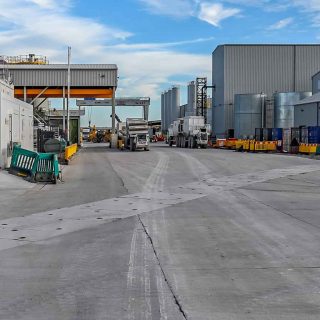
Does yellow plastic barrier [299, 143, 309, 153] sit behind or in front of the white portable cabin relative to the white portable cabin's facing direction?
in front

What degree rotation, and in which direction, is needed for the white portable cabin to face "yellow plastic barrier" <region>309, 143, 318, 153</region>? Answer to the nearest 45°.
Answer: approximately 45° to its left

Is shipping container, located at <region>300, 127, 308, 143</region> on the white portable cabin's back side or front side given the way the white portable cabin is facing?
on the front side

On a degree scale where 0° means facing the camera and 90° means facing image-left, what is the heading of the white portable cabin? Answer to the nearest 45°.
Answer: approximately 270°

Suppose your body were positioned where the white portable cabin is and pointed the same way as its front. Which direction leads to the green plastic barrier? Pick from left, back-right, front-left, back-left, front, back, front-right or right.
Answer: right

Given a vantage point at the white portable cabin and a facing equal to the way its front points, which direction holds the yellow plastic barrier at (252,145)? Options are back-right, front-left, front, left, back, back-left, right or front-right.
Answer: front-left

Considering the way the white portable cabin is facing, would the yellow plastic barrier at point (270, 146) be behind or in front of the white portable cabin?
in front

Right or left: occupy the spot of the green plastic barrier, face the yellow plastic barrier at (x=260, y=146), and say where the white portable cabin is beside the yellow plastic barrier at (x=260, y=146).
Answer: left

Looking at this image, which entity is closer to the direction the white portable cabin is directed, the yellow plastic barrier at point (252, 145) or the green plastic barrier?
the yellow plastic barrier
